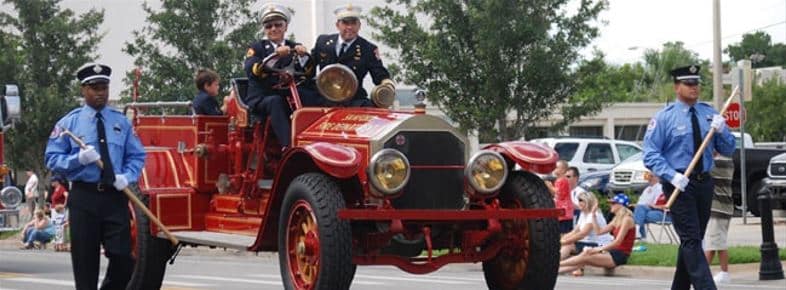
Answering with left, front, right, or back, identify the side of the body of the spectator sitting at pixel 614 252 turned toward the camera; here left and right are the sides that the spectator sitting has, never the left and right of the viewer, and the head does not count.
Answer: left

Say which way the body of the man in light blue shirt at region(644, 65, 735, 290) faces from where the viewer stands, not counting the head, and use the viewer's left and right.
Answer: facing the viewer and to the right of the viewer

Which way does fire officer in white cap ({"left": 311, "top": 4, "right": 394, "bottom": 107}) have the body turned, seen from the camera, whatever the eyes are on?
toward the camera

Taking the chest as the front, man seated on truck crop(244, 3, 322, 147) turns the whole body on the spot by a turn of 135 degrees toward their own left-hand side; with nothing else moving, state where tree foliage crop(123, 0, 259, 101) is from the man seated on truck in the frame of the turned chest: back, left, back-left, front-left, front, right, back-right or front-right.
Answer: front

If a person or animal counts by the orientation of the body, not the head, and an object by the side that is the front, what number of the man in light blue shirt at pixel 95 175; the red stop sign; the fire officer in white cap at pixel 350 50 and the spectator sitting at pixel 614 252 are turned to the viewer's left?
1

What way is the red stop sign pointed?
toward the camera

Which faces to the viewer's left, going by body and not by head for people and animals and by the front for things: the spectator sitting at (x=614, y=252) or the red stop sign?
the spectator sitting

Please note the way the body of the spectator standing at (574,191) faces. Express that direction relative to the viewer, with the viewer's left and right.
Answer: facing the viewer and to the left of the viewer

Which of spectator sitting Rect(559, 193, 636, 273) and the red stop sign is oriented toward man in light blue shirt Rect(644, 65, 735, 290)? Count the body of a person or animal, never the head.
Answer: the red stop sign

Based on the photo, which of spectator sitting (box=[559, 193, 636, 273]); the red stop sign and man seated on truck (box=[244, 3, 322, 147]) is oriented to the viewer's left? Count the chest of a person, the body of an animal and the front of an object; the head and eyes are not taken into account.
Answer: the spectator sitting

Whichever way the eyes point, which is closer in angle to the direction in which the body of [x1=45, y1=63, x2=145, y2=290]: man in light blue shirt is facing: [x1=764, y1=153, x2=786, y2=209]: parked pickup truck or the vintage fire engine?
the vintage fire engine
